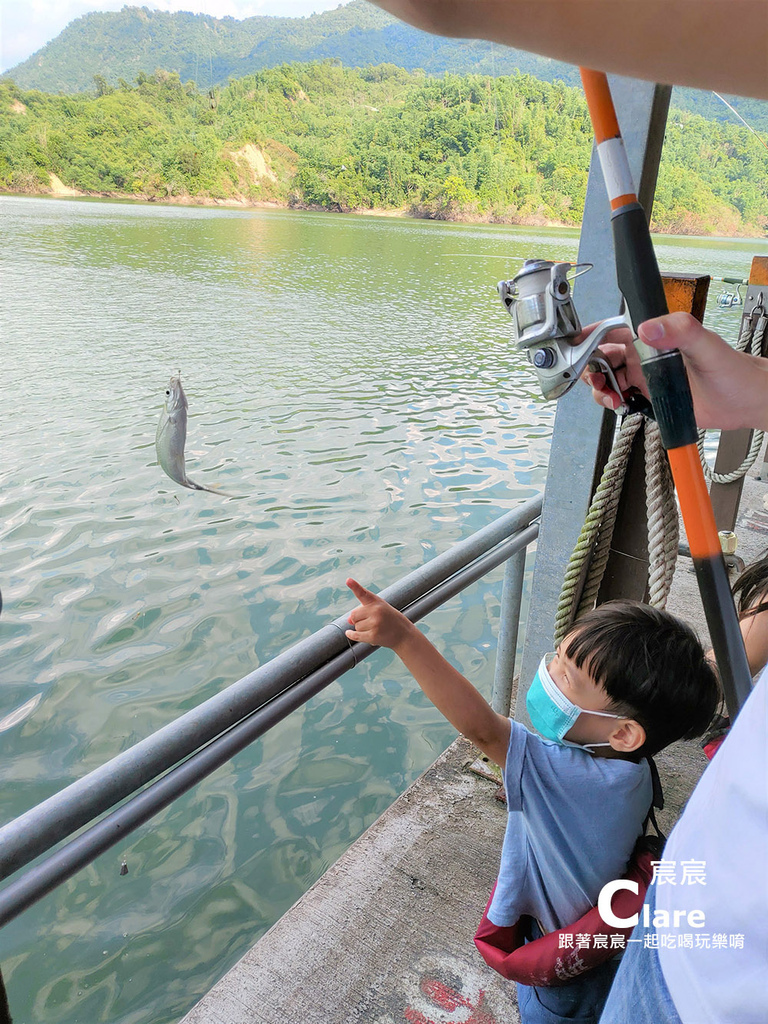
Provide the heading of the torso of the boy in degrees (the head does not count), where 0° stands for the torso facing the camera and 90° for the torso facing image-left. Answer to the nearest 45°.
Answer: approximately 90°

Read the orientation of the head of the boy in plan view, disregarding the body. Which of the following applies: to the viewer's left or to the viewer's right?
to the viewer's left

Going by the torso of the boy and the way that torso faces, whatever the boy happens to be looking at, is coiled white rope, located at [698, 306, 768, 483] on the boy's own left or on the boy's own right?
on the boy's own right
